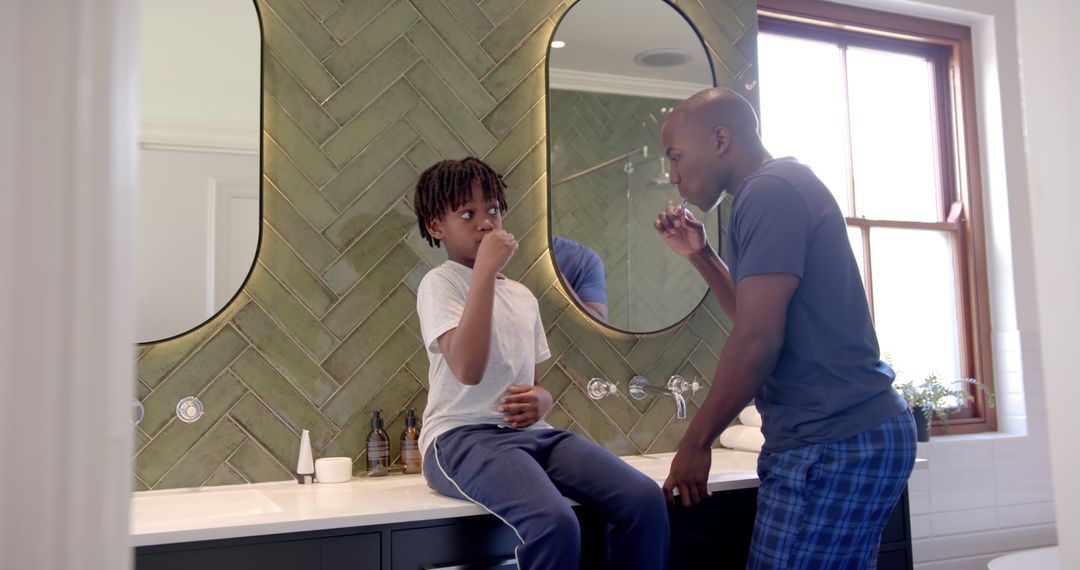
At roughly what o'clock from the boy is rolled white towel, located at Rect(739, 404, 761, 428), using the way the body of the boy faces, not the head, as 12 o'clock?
The rolled white towel is roughly at 9 o'clock from the boy.

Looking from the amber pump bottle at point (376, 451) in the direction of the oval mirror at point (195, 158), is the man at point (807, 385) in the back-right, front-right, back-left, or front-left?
back-left

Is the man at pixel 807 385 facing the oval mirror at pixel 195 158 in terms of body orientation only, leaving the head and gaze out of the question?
yes

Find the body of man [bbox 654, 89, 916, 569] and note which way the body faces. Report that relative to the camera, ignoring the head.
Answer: to the viewer's left

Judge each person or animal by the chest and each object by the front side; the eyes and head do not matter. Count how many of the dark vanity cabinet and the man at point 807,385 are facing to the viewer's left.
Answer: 1

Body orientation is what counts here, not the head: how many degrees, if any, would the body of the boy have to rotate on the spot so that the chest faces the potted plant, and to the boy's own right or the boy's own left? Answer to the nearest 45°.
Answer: approximately 90° to the boy's own left

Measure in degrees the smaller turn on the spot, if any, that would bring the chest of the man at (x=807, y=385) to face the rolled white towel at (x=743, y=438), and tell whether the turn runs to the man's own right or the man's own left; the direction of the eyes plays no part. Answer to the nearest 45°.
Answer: approximately 90° to the man's own right

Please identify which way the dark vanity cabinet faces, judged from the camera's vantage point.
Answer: facing the viewer and to the right of the viewer

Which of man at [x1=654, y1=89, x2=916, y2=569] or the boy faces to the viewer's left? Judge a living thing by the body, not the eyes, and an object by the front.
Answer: the man

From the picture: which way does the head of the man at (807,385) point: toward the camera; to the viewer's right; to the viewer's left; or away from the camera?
to the viewer's left
